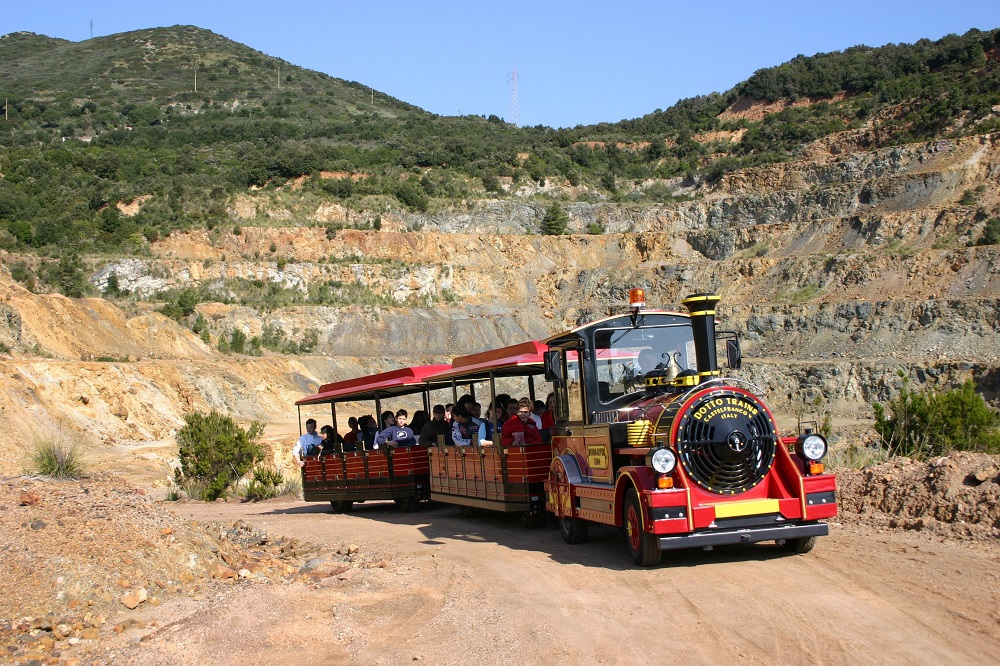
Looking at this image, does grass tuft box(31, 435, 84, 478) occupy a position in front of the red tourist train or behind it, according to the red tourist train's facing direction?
behind

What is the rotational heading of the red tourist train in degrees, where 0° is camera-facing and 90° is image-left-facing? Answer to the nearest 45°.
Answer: approximately 315°

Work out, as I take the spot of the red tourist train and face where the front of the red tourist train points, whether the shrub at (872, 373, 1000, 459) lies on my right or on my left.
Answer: on my left

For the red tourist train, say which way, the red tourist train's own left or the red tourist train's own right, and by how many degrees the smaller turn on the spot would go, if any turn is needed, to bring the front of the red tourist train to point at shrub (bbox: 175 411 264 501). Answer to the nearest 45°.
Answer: approximately 180°
